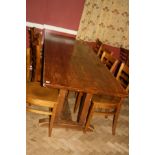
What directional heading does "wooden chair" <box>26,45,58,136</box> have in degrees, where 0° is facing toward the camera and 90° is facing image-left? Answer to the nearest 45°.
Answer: approximately 315°

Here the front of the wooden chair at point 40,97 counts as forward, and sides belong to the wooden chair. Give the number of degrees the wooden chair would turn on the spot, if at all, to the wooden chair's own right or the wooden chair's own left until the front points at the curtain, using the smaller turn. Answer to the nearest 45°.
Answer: approximately 90° to the wooden chair's own left
